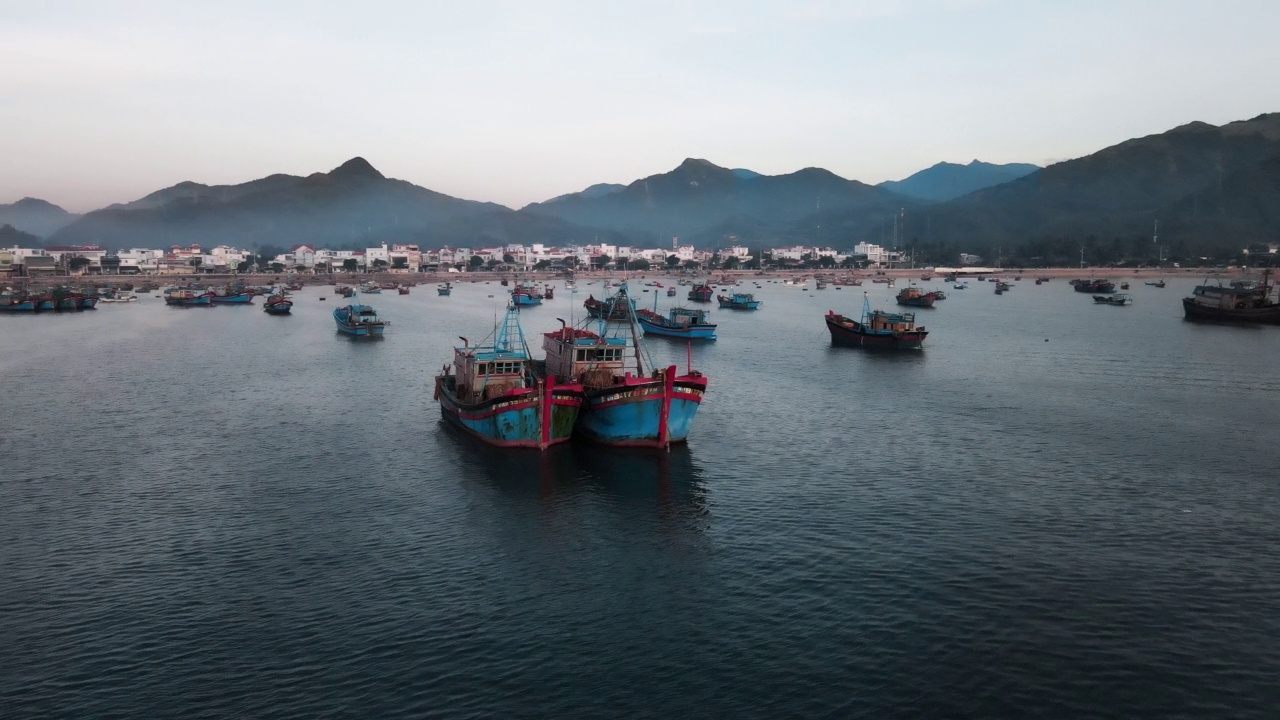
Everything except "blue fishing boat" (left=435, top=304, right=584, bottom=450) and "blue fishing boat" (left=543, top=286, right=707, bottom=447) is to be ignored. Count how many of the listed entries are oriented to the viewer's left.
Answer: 0
